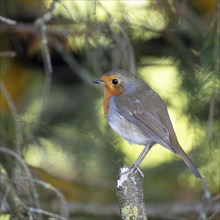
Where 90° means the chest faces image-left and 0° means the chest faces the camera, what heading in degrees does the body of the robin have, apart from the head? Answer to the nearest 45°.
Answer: approximately 90°
